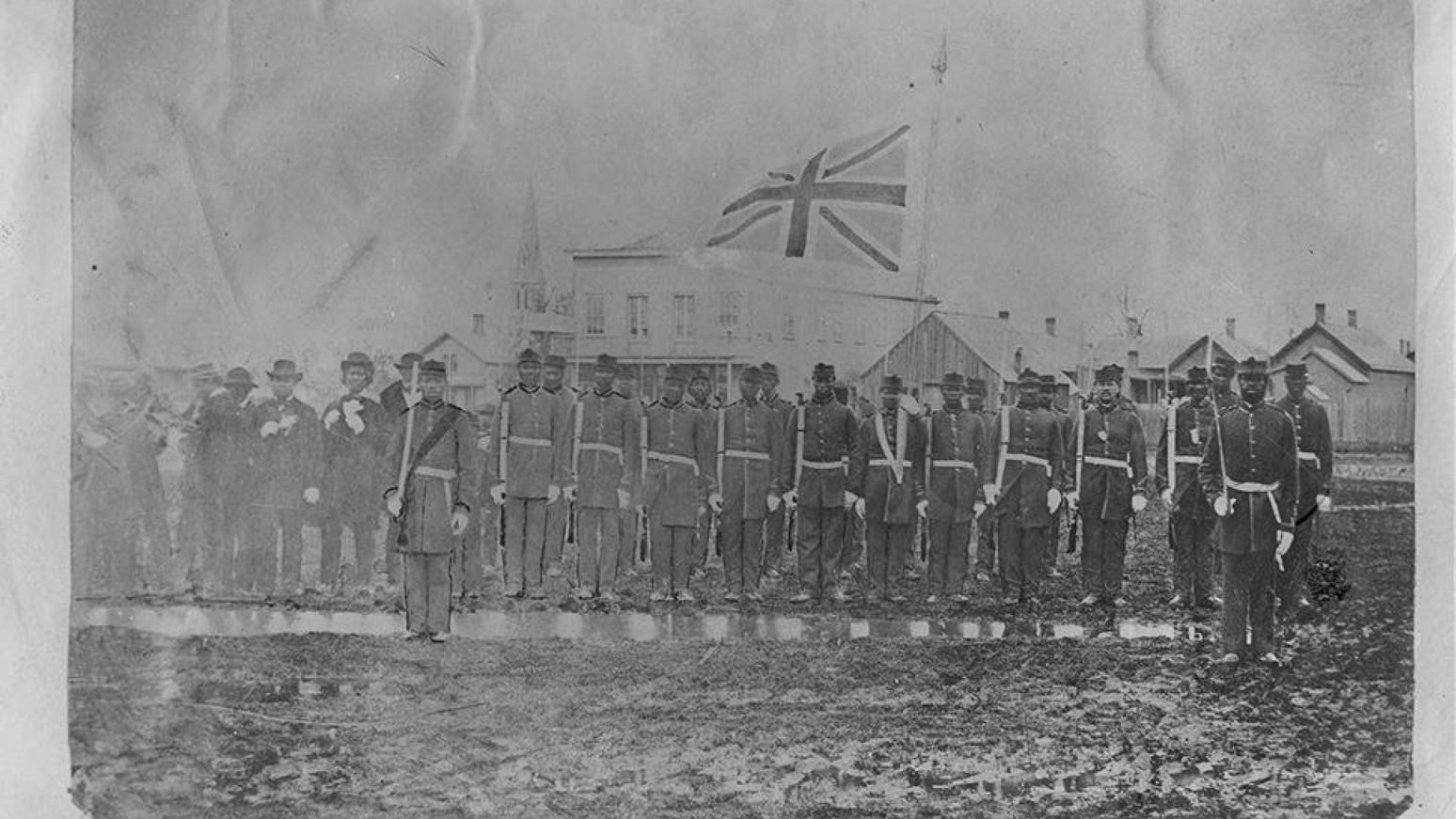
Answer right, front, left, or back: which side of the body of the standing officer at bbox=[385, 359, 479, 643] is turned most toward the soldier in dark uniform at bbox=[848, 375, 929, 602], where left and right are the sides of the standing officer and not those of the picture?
left

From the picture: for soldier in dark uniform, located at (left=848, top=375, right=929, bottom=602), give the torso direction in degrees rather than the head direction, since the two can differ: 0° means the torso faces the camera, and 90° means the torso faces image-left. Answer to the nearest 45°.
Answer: approximately 0°

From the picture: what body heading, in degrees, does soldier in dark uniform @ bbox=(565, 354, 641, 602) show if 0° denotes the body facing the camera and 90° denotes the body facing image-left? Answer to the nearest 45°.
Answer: approximately 0°

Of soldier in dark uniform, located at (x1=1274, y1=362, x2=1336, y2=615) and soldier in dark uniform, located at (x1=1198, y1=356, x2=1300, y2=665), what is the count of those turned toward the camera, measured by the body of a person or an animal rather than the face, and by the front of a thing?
2
